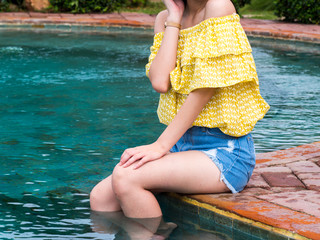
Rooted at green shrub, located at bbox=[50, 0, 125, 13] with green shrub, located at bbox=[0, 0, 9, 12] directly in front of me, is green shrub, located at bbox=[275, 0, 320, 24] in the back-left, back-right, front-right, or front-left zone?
back-left

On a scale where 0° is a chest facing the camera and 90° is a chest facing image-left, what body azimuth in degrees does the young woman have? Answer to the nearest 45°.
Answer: approximately 45°
